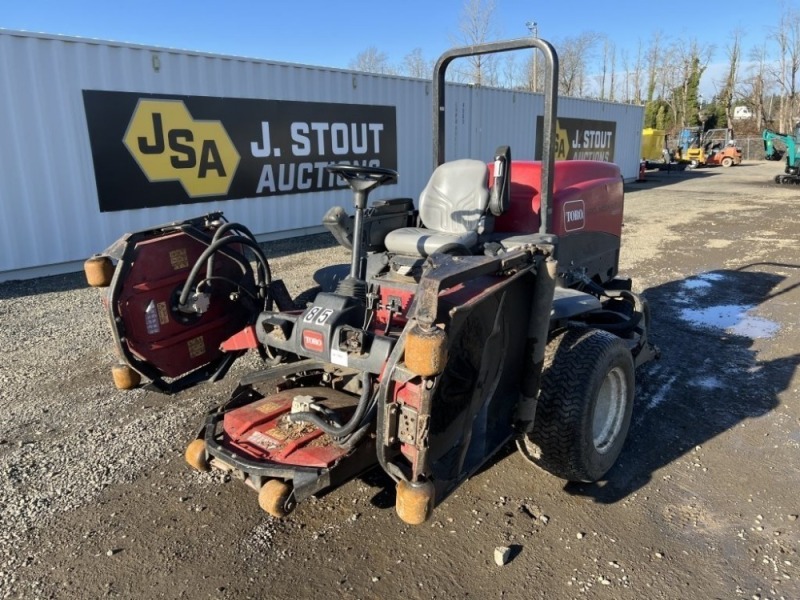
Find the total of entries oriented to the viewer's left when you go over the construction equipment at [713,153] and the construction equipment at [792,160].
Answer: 2

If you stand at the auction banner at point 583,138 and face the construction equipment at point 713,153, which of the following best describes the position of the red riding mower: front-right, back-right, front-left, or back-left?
back-right

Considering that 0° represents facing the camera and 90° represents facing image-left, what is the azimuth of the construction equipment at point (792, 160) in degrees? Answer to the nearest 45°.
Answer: approximately 90°

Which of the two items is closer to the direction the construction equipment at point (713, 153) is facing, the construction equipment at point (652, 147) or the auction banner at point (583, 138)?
the construction equipment

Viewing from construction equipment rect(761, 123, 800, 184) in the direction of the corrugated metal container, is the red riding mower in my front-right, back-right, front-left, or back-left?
front-left

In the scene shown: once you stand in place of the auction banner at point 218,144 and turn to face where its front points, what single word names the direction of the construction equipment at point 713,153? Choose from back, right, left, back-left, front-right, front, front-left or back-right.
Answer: left

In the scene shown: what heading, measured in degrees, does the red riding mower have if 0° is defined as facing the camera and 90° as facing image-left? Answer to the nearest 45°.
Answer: approximately 45°

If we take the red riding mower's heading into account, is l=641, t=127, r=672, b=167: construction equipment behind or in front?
behind

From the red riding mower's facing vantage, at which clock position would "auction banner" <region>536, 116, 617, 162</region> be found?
The auction banner is roughly at 5 o'clock from the red riding mower.

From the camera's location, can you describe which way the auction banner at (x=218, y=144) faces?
facing the viewer and to the right of the viewer
